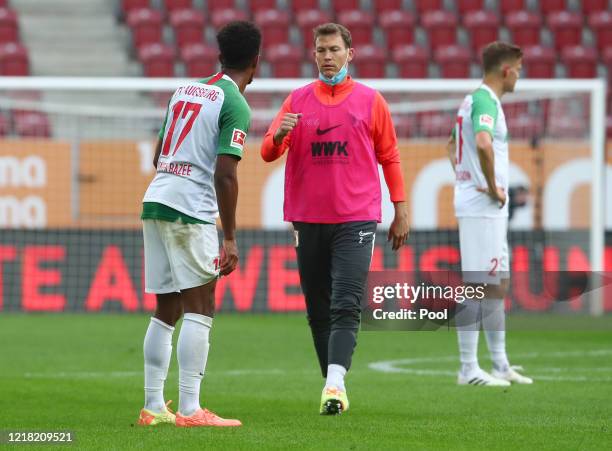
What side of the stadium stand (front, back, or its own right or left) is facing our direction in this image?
front

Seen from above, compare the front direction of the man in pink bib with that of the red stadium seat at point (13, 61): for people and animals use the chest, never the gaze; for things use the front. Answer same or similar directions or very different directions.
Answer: same or similar directions

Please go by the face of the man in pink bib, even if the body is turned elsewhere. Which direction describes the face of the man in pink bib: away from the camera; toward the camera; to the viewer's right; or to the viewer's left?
toward the camera

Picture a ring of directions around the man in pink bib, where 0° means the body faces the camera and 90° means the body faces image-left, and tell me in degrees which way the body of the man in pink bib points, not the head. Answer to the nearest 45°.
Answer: approximately 0°

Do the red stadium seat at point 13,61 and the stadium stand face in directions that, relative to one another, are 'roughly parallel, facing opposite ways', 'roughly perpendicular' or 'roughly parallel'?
roughly parallel

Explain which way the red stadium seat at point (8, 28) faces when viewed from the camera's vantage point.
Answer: facing the viewer

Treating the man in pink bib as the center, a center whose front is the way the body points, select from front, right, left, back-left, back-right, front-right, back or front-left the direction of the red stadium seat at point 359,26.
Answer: back

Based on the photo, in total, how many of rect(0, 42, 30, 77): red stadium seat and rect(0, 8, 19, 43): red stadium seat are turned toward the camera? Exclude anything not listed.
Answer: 2

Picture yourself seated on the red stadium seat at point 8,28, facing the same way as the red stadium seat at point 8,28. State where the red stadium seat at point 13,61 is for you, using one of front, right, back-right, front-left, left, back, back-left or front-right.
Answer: front

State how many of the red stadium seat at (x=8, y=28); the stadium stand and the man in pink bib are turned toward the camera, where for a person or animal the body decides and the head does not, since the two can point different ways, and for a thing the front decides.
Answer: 3

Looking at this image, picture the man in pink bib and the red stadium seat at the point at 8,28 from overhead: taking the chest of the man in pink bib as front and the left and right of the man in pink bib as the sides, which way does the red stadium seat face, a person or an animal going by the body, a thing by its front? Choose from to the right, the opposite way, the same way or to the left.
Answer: the same way

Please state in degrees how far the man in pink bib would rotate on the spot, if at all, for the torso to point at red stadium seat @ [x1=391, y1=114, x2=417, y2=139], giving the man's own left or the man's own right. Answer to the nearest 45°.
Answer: approximately 180°

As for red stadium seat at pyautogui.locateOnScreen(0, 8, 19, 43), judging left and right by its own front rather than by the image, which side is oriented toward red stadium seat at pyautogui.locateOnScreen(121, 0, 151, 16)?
left

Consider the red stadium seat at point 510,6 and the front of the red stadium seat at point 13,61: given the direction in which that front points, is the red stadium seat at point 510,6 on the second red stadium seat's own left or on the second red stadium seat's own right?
on the second red stadium seat's own left

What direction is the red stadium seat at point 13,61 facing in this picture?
toward the camera

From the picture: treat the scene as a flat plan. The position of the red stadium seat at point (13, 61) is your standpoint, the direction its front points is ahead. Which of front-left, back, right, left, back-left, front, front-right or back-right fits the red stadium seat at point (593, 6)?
left

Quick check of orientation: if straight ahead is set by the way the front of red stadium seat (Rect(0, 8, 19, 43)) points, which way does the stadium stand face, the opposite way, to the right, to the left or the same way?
the same way

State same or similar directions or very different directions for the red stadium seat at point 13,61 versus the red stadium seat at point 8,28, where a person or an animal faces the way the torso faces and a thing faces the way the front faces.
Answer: same or similar directions
